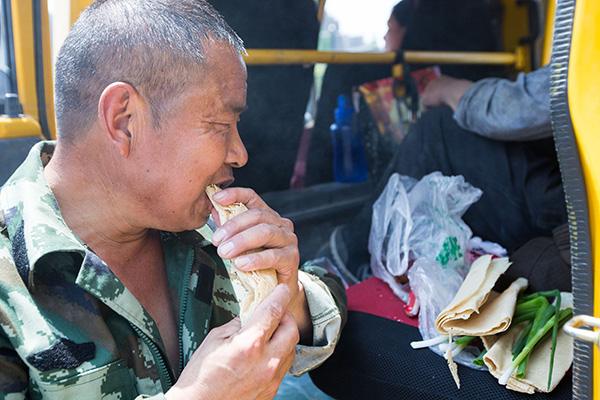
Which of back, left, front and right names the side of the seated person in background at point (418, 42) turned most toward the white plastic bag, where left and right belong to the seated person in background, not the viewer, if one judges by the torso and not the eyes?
left

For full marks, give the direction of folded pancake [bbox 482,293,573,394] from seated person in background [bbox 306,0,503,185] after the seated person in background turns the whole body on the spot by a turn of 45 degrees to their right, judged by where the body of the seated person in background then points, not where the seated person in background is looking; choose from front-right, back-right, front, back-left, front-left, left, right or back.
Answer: back-left

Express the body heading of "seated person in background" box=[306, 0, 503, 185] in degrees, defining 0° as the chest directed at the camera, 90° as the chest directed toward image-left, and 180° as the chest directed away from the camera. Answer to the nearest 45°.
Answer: approximately 90°

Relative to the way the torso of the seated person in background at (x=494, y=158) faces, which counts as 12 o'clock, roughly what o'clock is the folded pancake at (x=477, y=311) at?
The folded pancake is roughly at 9 o'clock from the seated person in background.

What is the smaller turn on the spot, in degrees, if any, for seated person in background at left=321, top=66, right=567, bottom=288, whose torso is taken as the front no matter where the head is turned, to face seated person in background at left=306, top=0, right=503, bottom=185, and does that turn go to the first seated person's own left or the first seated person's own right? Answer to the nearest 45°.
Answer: approximately 90° to the first seated person's own right

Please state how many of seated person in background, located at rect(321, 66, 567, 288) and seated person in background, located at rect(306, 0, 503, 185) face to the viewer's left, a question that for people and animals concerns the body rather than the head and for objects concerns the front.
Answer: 2

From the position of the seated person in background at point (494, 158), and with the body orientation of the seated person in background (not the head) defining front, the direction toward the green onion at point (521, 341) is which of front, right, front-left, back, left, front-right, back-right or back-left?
left

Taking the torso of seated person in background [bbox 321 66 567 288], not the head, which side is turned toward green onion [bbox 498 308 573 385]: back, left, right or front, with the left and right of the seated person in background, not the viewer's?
left

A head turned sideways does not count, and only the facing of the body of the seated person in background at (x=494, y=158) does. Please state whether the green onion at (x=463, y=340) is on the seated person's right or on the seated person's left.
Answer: on the seated person's left

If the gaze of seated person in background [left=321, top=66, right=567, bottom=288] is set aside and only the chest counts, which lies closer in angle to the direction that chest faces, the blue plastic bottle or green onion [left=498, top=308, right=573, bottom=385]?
the blue plastic bottle

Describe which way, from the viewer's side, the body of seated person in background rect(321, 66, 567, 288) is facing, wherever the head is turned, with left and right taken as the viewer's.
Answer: facing to the left of the viewer
